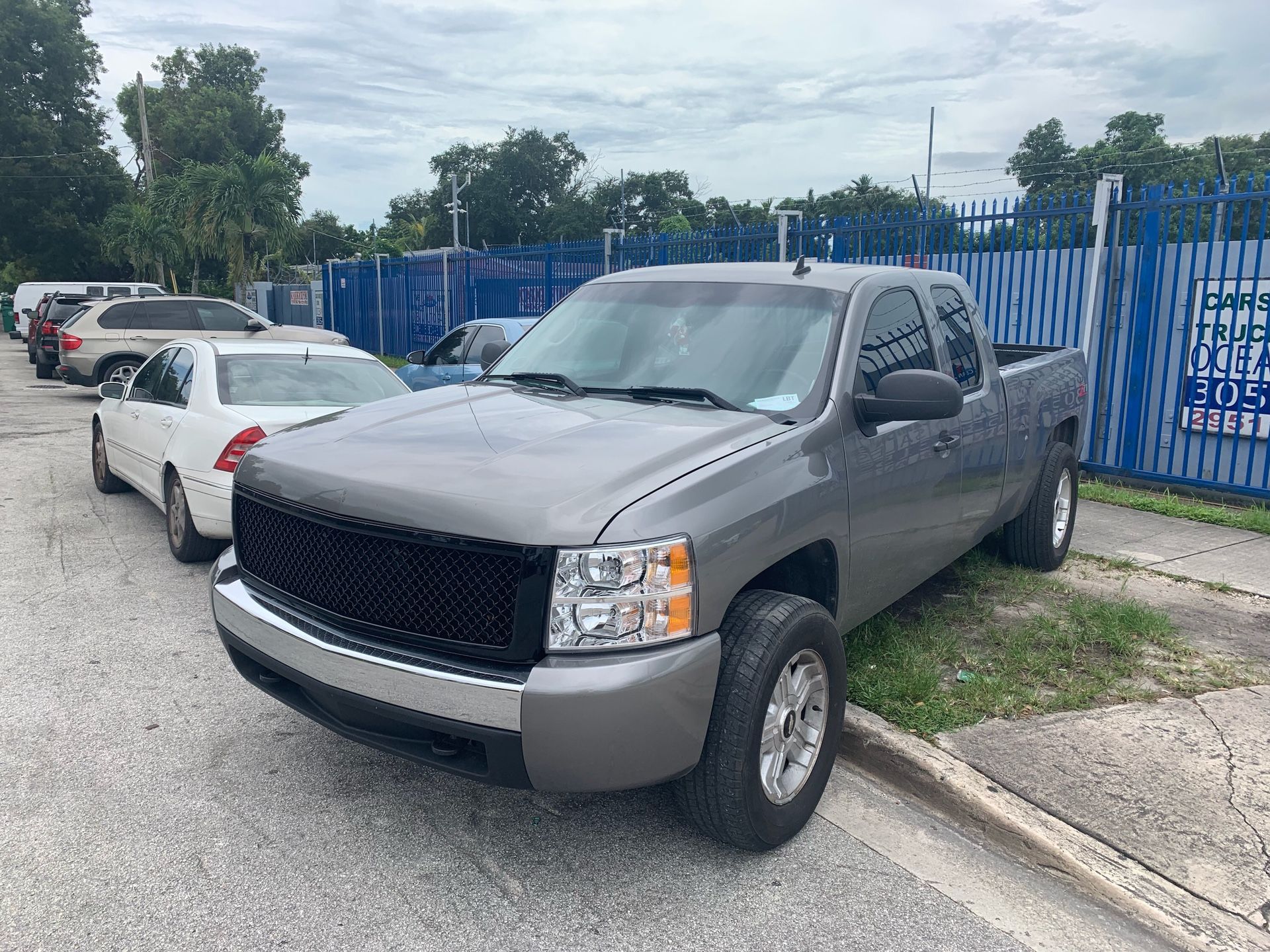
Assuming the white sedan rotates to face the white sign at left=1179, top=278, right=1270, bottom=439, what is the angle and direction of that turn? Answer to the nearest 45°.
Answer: approximately 135° to its right

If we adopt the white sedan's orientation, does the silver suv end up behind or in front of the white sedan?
in front

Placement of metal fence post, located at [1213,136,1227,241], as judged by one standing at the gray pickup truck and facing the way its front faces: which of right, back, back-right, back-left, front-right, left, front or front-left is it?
back

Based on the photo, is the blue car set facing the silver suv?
yes

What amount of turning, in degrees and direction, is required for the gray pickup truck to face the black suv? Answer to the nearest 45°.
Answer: approximately 90° to its right

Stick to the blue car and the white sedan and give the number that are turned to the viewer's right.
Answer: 0

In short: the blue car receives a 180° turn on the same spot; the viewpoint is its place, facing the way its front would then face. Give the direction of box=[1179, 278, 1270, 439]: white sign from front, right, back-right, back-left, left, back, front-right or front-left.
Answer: front

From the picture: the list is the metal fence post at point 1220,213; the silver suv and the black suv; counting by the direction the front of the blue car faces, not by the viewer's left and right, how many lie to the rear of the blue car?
1

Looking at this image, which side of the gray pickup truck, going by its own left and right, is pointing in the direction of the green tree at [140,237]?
right

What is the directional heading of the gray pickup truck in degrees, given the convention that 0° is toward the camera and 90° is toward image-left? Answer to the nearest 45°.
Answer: approximately 45°

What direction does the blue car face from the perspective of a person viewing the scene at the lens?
facing away from the viewer and to the left of the viewer

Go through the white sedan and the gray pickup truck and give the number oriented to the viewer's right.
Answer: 0

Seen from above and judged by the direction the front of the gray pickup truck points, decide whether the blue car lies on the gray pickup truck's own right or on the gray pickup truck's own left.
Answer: on the gray pickup truck's own right

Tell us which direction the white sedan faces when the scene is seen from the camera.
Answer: facing away from the viewer and to the left of the viewer

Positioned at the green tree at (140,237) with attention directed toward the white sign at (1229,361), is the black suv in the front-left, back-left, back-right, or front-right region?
front-right

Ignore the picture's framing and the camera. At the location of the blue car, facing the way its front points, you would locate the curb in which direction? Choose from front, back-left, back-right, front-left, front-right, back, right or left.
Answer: back-left

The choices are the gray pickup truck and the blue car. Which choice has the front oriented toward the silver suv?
the blue car
